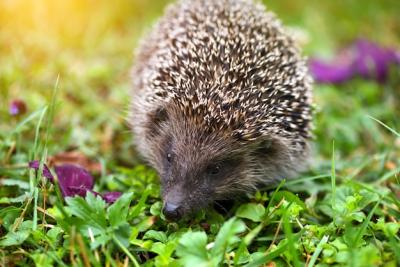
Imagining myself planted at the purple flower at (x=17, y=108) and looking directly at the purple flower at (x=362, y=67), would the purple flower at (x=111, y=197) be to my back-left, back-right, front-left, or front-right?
front-right

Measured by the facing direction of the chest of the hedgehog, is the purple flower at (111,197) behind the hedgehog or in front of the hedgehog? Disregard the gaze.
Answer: in front

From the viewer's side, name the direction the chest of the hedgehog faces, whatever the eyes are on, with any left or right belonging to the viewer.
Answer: facing the viewer and to the left of the viewer

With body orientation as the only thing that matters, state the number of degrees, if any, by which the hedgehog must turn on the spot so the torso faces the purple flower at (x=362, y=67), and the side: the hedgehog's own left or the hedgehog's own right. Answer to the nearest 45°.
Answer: approximately 180°
